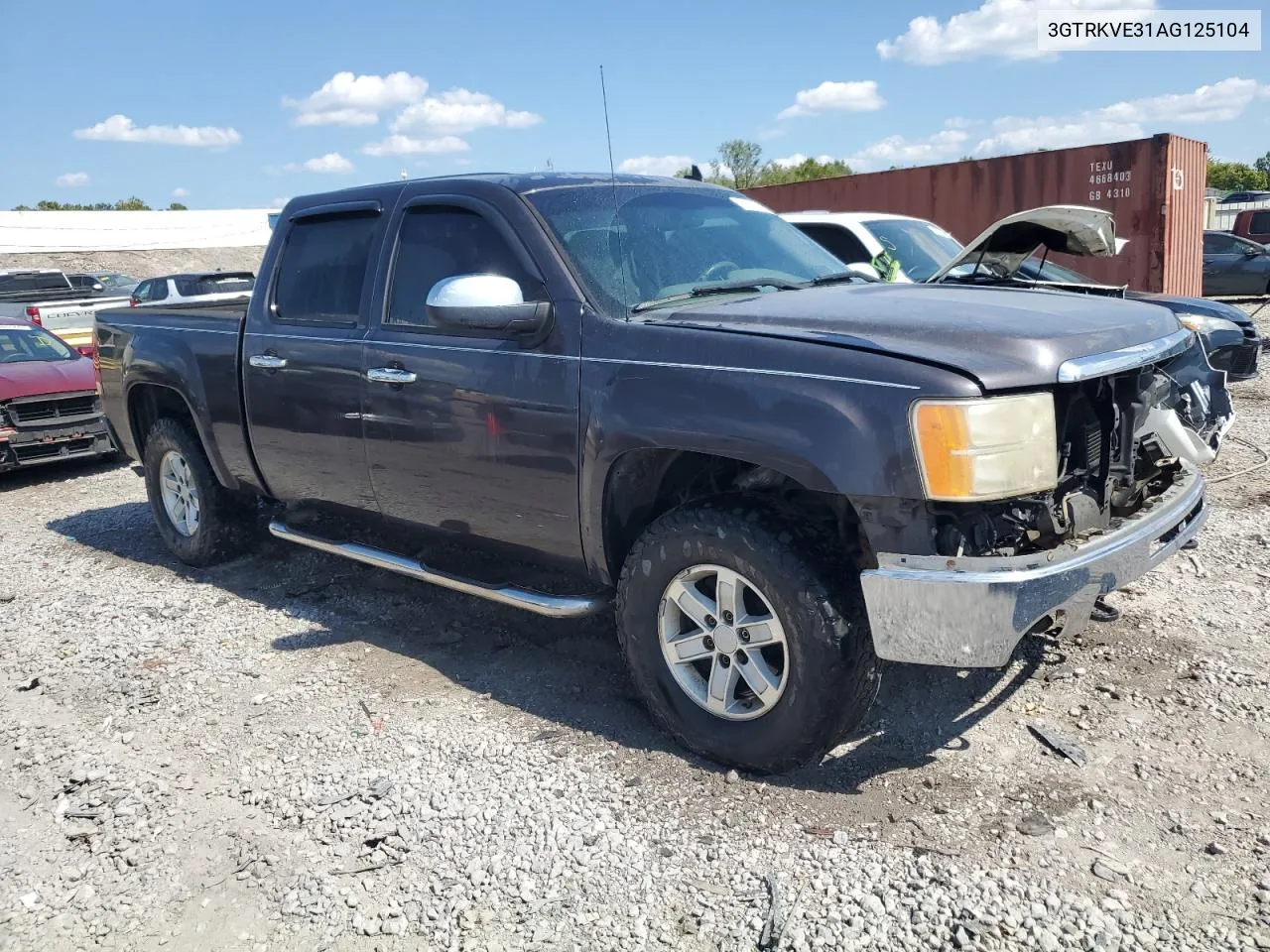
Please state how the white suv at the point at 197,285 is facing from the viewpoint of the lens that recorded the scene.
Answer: facing away from the viewer and to the left of the viewer

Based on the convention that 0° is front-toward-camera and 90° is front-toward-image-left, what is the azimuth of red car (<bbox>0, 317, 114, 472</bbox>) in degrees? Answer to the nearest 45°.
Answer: approximately 315°

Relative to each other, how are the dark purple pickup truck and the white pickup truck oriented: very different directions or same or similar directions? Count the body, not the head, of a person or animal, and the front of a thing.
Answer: very different directions

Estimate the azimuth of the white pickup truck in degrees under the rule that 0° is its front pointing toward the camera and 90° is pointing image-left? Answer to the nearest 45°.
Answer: approximately 135°

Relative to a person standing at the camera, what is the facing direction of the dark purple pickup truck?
facing the viewer and to the right of the viewer

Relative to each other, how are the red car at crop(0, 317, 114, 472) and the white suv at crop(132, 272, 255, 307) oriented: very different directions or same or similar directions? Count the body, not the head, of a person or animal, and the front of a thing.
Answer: very different directions
